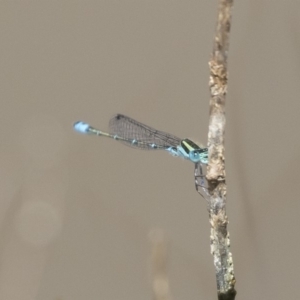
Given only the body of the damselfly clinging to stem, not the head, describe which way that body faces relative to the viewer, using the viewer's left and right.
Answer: facing to the right of the viewer
